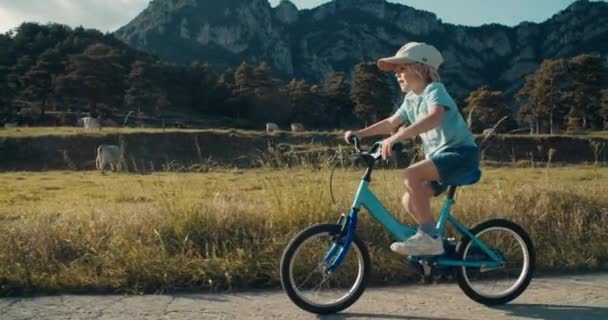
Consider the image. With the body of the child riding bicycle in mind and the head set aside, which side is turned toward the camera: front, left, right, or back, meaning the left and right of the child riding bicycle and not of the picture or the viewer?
left

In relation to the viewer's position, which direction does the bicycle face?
facing to the left of the viewer

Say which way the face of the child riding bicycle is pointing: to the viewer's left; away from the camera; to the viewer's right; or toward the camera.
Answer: to the viewer's left
